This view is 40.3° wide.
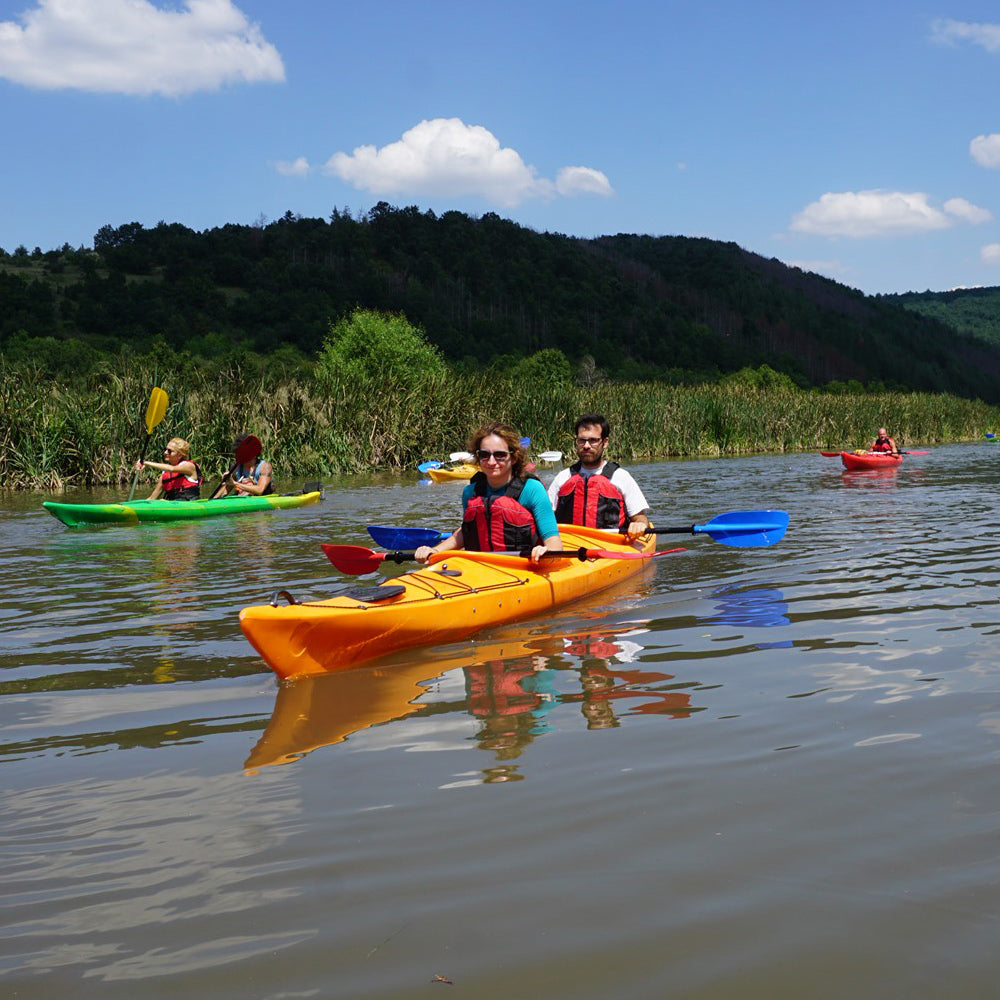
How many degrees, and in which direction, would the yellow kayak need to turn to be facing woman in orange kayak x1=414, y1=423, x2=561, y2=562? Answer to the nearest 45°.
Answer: approximately 45° to its left

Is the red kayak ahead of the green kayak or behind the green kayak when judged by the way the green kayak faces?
behind

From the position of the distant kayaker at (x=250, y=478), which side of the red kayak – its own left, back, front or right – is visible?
front

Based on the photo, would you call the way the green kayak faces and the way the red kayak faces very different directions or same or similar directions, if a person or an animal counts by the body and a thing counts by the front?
same or similar directions

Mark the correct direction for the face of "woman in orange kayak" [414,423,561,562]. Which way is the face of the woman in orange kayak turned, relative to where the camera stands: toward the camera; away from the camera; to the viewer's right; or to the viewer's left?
toward the camera

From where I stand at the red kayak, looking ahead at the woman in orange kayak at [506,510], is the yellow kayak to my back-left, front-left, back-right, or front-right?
front-right

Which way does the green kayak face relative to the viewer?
to the viewer's left

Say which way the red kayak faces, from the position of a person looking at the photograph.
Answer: facing the viewer and to the left of the viewer

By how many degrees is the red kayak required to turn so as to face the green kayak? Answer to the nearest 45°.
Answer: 0° — it already faces it

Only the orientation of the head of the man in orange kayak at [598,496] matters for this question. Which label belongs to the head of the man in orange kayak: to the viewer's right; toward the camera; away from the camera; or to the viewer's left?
toward the camera

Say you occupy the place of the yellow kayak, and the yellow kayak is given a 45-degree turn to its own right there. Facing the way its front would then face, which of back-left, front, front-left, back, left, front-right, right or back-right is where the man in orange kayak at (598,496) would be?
left

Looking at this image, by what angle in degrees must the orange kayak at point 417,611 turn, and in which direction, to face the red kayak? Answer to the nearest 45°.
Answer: approximately 180°
